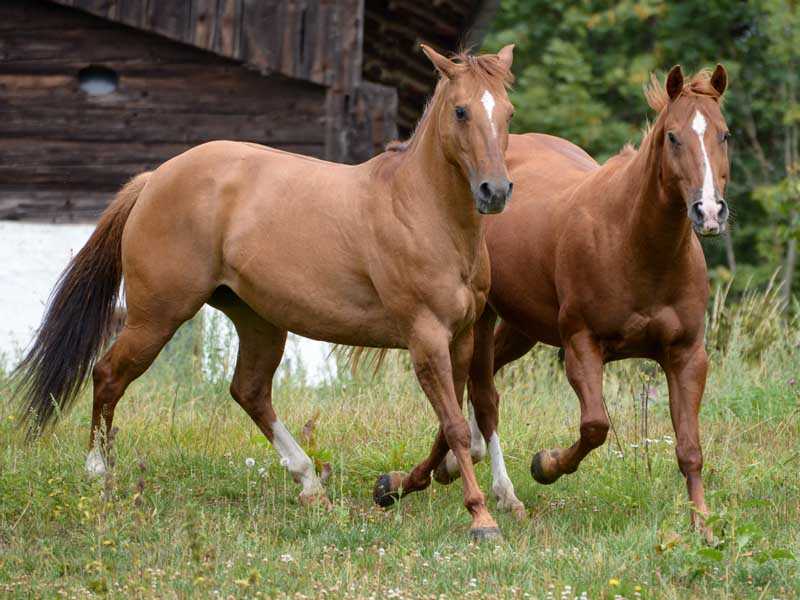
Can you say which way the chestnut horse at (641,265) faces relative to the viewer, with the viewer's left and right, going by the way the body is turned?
facing the viewer and to the right of the viewer

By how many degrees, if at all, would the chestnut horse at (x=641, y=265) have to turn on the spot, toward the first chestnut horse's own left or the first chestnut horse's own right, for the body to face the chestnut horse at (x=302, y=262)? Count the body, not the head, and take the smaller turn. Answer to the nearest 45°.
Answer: approximately 135° to the first chestnut horse's own right

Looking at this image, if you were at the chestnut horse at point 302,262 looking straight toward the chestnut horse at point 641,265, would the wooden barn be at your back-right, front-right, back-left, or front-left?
back-left

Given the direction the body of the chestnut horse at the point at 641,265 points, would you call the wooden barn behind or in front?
behind
